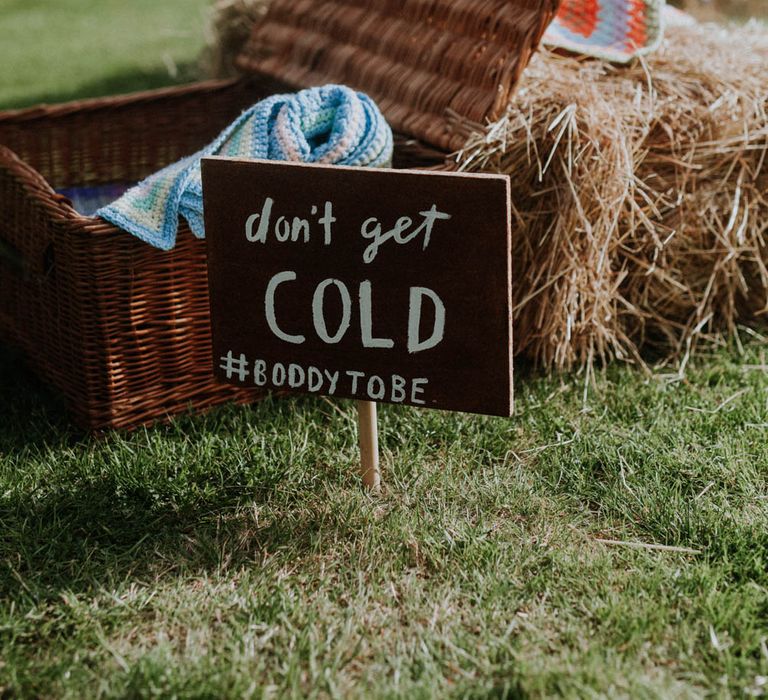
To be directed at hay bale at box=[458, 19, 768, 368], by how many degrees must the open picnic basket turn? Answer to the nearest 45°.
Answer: approximately 135° to its left

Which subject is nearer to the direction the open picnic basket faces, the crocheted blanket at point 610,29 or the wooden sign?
the wooden sign

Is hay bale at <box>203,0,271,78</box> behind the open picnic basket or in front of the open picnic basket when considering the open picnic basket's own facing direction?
behind

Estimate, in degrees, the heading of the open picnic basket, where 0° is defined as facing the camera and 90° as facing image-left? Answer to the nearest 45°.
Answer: approximately 45°

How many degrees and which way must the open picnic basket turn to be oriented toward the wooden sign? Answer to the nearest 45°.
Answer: approximately 90° to its left

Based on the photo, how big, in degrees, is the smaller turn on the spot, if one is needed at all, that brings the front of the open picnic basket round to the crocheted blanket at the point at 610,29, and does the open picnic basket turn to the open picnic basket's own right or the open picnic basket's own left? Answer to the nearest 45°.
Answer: approximately 135° to the open picnic basket's own left
